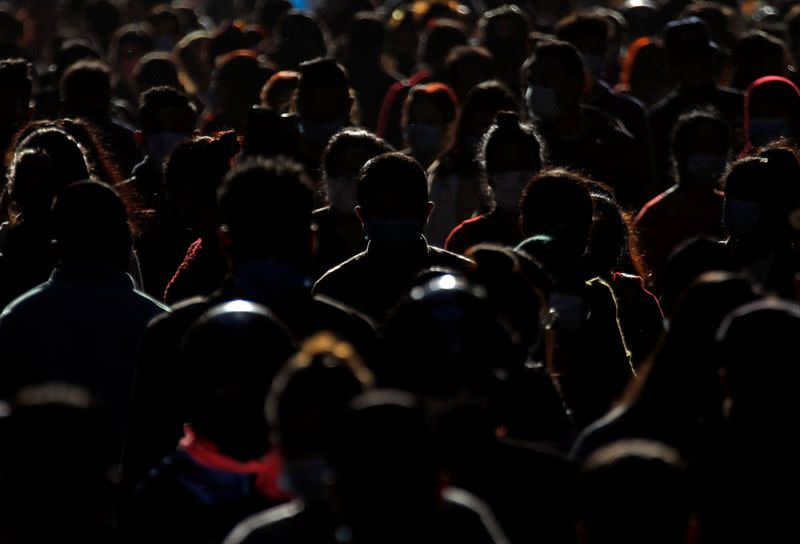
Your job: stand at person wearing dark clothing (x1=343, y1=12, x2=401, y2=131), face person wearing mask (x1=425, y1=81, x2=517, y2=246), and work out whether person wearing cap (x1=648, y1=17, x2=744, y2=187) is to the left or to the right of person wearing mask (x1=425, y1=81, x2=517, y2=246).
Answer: left

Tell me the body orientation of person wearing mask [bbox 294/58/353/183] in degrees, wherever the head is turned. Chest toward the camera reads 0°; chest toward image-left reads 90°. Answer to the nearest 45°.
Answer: approximately 0°

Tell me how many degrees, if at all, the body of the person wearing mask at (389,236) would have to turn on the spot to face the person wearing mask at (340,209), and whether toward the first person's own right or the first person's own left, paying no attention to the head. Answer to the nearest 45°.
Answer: approximately 180°

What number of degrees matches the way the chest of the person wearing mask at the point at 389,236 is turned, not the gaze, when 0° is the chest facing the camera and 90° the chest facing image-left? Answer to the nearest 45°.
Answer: approximately 0°
